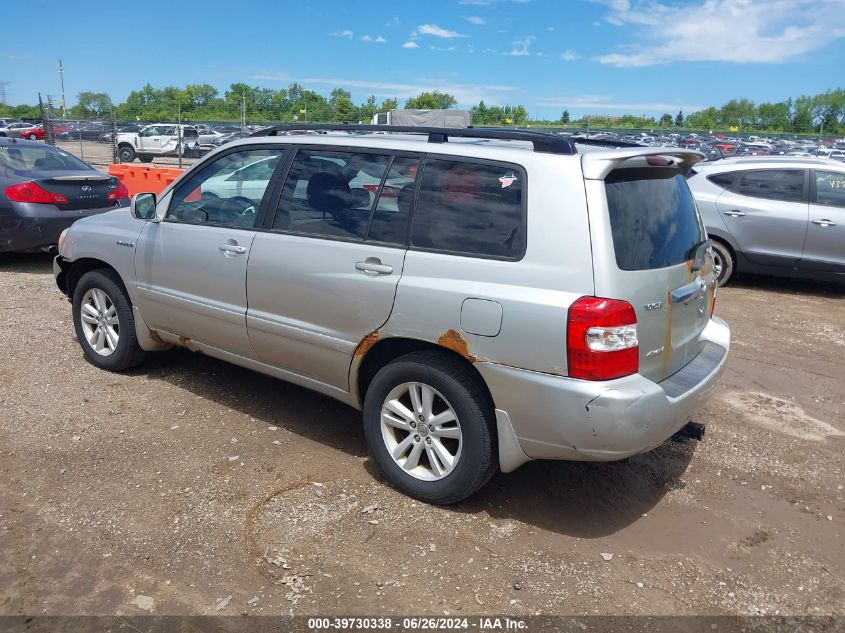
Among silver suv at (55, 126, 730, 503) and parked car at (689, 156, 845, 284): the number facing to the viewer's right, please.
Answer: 1

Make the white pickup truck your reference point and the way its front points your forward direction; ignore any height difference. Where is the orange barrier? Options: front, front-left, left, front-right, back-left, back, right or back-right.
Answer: left

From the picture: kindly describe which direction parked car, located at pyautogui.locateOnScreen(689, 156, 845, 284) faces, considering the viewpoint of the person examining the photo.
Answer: facing to the right of the viewer

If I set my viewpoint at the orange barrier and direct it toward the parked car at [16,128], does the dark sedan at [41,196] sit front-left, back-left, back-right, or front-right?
back-left

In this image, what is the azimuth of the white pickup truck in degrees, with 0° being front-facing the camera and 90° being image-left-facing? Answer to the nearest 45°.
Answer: approximately 90°

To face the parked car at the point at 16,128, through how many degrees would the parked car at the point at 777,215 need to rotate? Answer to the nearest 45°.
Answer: approximately 135° to its left

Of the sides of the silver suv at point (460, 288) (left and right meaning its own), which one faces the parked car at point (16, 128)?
front

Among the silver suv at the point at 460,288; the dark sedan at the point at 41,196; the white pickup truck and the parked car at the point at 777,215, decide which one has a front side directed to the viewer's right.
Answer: the parked car

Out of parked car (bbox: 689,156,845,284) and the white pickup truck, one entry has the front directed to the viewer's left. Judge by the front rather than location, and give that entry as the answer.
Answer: the white pickup truck

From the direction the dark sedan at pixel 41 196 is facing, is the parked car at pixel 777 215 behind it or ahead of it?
behind

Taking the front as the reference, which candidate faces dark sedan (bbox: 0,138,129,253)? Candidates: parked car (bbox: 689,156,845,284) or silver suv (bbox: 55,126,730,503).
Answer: the silver suv

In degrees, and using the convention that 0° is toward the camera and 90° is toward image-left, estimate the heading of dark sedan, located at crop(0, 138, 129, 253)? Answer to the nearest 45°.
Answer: approximately 135°

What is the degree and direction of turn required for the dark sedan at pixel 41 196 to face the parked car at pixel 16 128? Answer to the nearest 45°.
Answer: approximately 45° to its right

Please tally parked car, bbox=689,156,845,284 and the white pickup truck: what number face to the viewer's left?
1

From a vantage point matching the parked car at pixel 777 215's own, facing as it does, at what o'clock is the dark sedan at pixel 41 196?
The dark sedan is roughly at 5 o'clock from the parked car.

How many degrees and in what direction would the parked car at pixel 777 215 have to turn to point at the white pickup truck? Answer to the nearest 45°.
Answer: approximately 135° to its left

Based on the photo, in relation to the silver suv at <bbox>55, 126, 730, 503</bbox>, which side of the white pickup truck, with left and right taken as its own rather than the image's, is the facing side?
left

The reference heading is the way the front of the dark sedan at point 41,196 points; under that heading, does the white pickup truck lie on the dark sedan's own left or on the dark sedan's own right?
on the dark sedan's own right

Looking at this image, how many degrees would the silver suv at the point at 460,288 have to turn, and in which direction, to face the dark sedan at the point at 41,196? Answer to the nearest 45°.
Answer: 0° — it already faces it
